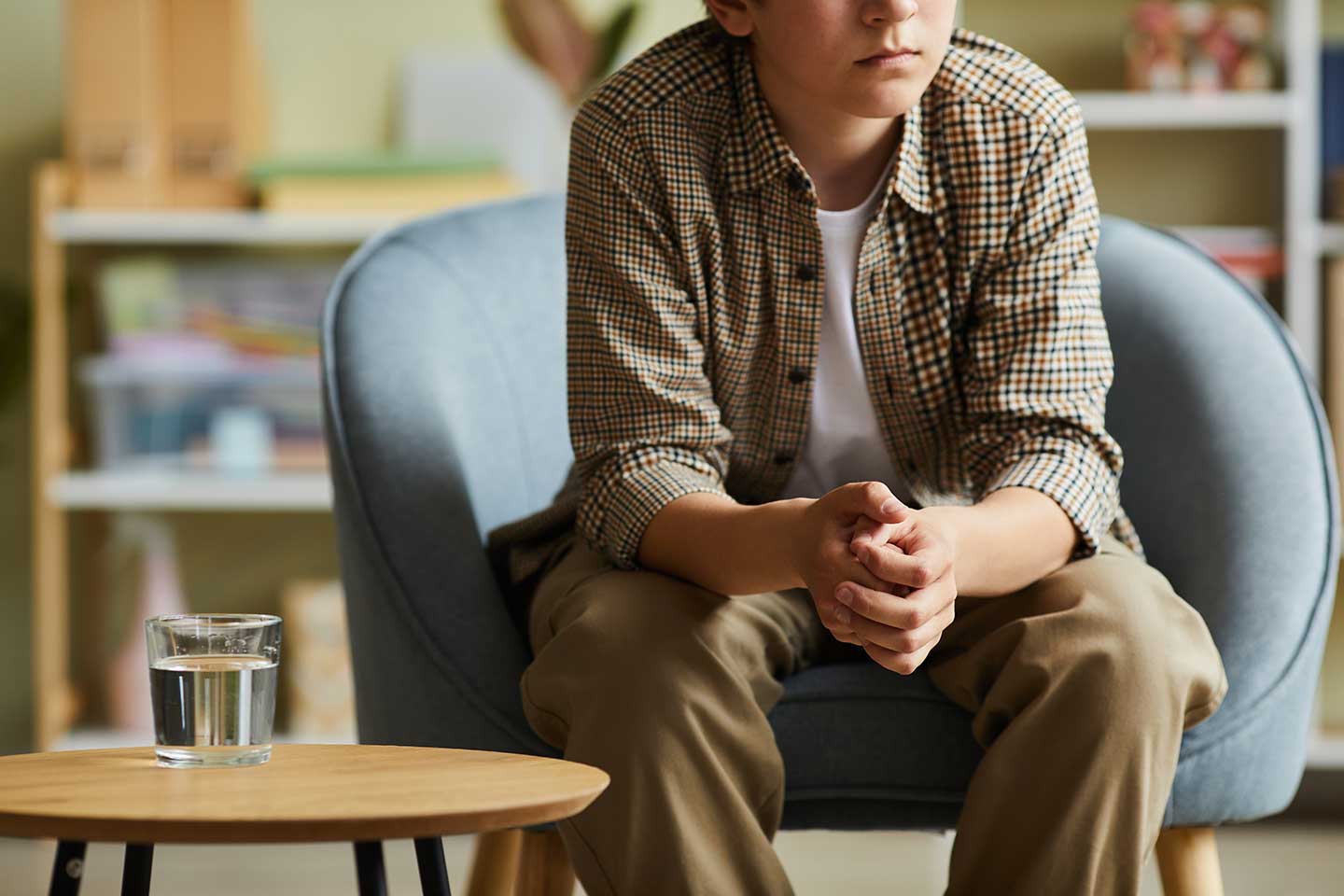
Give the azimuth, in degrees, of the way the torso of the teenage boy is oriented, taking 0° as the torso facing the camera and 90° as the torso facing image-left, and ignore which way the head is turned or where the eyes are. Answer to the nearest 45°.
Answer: approximately 0°

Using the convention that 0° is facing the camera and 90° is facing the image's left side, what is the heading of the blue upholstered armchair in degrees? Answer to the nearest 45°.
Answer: approximately 0°
